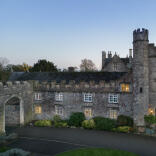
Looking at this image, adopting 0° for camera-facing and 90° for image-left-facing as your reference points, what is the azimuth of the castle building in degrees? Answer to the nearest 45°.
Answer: approximately 0°
